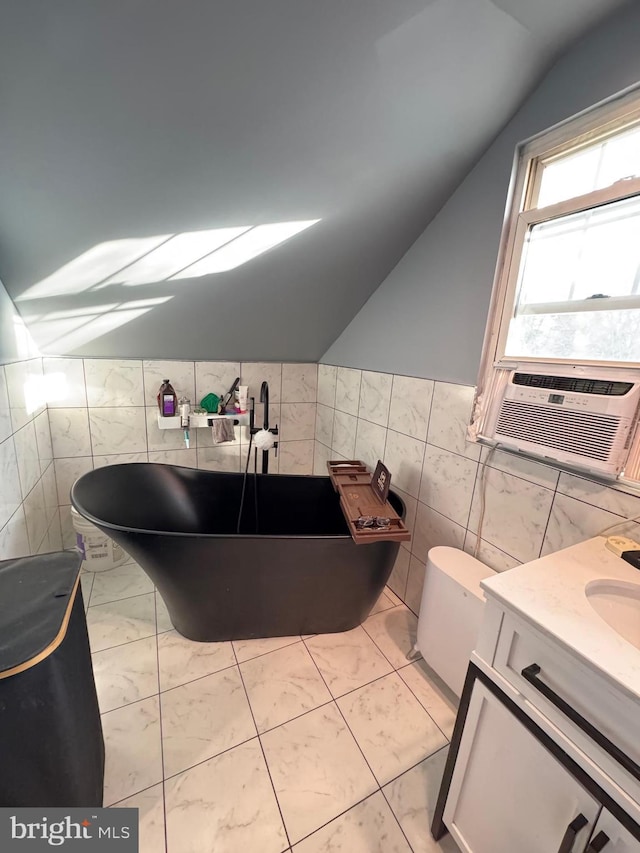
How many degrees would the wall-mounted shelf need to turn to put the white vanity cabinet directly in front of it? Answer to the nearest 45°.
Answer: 0° — it already faces it

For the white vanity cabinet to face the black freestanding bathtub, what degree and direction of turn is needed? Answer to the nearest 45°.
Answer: approximately 45° to its right

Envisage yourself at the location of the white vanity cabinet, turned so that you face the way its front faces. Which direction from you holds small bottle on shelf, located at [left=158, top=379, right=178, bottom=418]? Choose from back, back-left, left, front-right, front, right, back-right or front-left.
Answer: front-right

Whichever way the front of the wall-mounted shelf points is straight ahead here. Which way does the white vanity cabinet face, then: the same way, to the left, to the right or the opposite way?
to the right

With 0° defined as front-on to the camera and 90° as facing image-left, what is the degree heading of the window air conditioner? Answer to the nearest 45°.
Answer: approximately 45°

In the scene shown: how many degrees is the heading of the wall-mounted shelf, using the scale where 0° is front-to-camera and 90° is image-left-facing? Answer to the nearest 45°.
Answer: approximately 0°

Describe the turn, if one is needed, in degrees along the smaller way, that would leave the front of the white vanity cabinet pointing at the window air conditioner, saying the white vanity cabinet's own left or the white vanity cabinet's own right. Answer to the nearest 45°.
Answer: approximately 135° to the white vanity cabinet's own right

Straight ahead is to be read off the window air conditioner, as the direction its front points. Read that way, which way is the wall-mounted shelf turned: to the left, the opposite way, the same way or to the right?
to the left
